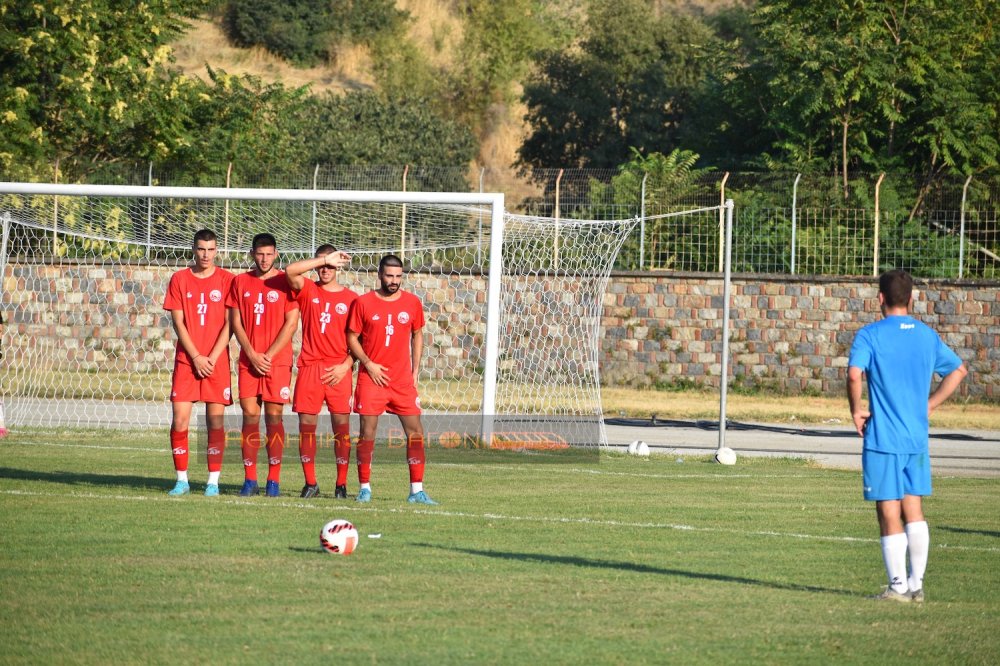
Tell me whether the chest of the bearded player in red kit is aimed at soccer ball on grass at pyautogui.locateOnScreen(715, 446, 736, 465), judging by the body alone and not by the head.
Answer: no

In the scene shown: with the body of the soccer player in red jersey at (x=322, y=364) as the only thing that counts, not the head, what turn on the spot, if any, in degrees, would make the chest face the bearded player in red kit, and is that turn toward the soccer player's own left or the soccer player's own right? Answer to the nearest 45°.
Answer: approximately 45° to the soccer player's own left

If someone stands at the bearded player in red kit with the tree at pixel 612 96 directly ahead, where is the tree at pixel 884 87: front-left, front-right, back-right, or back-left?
front-right

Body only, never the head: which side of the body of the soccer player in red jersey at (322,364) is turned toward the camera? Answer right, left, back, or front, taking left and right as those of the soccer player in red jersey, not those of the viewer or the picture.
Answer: front

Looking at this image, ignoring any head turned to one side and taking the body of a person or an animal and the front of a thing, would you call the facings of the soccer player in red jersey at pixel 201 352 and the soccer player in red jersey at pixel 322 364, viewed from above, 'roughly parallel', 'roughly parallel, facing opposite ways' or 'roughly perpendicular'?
roughly parallel

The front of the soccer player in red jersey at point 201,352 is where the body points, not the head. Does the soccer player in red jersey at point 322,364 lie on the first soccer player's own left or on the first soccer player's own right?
on the first soccer player's own left

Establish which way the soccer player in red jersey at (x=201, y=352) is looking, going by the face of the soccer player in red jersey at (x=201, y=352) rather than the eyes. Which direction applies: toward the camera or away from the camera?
toward the camera

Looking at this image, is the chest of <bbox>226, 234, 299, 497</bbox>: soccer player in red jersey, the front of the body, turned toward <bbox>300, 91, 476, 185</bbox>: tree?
no

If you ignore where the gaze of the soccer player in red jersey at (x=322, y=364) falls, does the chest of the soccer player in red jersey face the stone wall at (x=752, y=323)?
no

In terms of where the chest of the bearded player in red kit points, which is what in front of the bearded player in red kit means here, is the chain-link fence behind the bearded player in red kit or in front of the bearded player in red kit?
behind

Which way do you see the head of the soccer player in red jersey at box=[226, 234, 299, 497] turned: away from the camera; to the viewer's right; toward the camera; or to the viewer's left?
toward the camera

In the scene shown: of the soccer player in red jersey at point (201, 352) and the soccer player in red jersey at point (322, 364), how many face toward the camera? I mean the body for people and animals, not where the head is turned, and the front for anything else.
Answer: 2

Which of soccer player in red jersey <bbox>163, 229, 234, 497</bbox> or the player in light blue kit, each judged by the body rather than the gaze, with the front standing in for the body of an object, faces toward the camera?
the soccer player in red jersey

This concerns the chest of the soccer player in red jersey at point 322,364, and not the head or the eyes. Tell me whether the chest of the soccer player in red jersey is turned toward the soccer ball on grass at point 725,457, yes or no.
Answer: no

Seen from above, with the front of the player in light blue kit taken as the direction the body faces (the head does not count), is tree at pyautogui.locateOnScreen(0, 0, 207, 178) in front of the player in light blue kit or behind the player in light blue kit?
in front

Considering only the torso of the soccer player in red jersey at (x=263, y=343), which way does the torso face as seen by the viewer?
toward the camera

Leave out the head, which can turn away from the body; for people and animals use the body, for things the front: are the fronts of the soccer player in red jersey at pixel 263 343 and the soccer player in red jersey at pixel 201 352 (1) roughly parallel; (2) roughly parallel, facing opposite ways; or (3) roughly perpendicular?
roughly parallel

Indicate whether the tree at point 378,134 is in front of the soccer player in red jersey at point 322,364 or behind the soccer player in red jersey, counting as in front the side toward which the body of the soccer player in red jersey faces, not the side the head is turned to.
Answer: behind

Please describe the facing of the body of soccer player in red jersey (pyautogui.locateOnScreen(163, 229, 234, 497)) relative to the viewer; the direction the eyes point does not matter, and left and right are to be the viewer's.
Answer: facing the viewer

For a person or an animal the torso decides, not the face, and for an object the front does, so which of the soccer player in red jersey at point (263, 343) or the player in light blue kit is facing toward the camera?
the soccer player in red jersey
